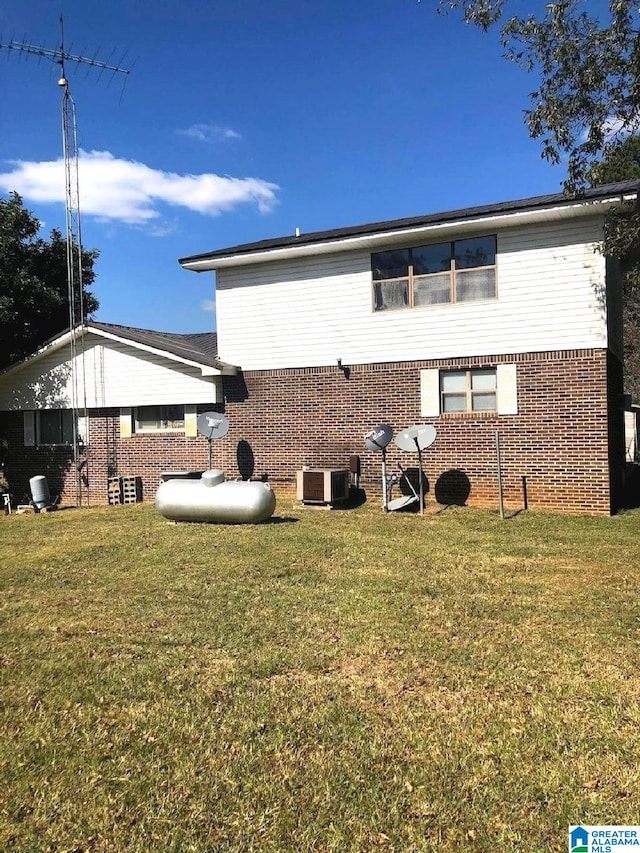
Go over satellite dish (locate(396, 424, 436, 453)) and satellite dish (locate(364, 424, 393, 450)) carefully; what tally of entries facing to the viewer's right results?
0

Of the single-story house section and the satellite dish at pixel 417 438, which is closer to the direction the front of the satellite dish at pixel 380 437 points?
the single-story house section

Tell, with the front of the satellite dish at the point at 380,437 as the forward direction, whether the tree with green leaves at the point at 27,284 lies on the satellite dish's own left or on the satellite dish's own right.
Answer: on the satellite dish's own right

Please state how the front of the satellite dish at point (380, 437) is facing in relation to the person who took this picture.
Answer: facing the viewer and to the left of the viewer

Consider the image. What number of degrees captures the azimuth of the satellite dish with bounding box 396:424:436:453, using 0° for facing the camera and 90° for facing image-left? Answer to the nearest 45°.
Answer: approximately 0°

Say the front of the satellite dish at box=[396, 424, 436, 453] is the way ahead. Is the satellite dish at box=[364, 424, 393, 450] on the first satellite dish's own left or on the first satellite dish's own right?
on the first satellite dish's own right

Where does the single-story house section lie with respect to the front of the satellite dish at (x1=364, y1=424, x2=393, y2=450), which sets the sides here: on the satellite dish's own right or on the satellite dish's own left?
on the satellite dish's own right

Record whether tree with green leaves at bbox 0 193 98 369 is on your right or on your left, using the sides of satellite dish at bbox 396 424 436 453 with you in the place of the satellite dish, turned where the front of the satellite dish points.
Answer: on your right
